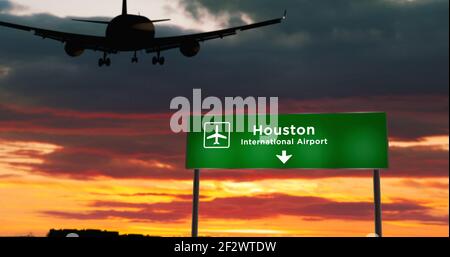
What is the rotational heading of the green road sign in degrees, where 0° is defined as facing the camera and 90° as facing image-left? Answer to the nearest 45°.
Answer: approximately 0°
